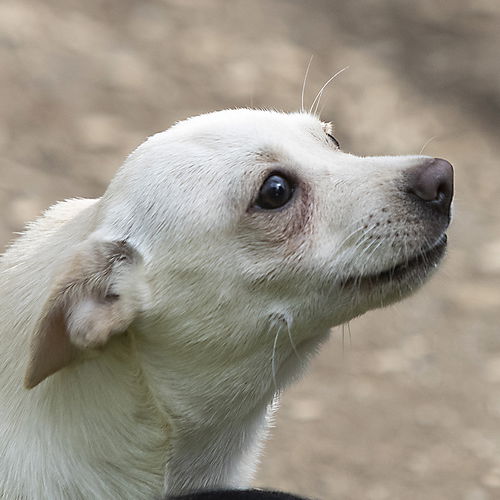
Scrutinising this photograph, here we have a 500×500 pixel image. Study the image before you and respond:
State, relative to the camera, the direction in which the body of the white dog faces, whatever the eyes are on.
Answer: to the viewer's right
